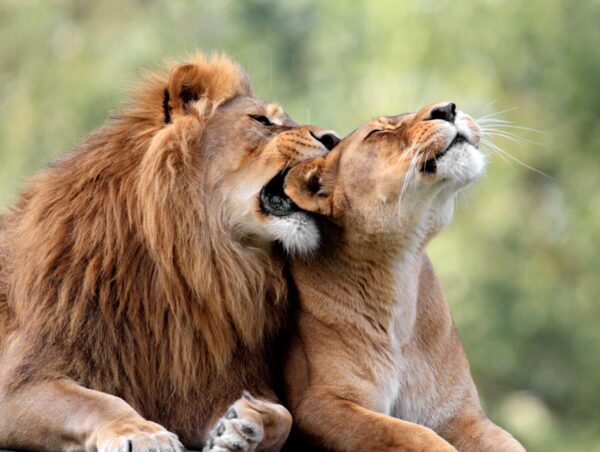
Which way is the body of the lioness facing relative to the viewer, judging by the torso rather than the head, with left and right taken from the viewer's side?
facing the viewer and to the right of the viewer

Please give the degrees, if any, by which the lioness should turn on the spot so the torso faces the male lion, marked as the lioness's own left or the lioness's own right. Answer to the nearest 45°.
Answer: approximately 135° to the lioness's own right
